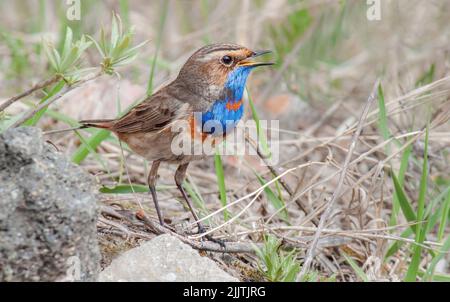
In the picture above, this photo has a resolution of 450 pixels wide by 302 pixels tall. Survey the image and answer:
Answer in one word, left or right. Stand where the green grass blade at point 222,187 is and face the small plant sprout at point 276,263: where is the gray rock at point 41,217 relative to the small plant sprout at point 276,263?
right

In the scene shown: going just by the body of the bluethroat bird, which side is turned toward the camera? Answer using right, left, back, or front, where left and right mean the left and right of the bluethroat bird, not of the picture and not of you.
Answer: right

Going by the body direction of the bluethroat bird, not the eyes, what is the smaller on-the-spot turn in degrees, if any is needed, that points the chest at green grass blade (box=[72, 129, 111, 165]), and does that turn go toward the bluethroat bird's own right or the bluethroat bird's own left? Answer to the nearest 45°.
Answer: approximately 180°

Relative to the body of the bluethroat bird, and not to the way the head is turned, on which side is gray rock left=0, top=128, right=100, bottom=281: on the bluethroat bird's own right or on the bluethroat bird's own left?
on the bluethroat bird's own right
